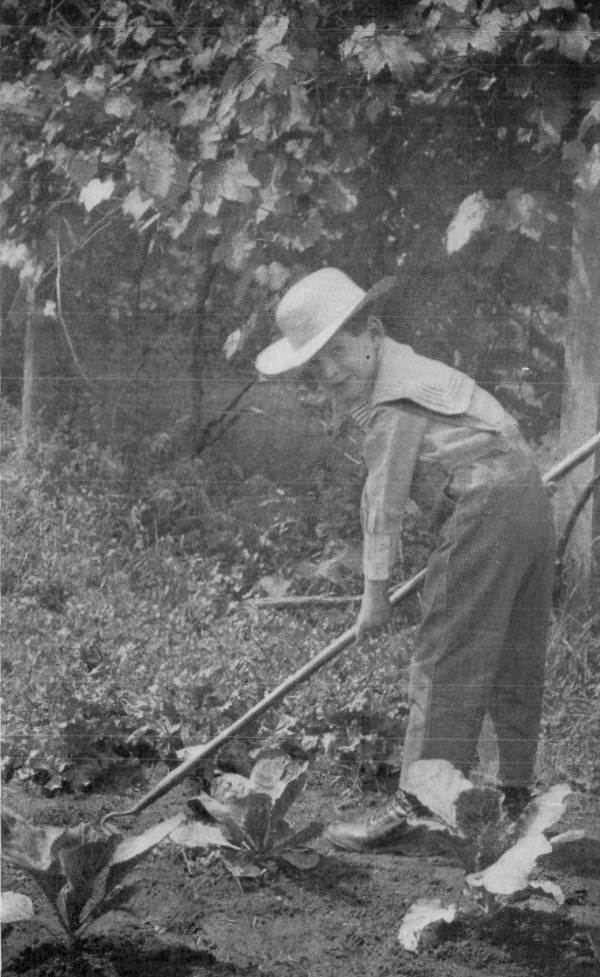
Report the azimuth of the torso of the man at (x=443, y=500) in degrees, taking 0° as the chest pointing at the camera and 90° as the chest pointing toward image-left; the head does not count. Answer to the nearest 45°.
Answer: approximately 90°

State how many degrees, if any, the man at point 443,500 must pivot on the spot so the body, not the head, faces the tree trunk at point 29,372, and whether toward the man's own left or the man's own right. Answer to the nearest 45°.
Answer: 0° — they already face it
